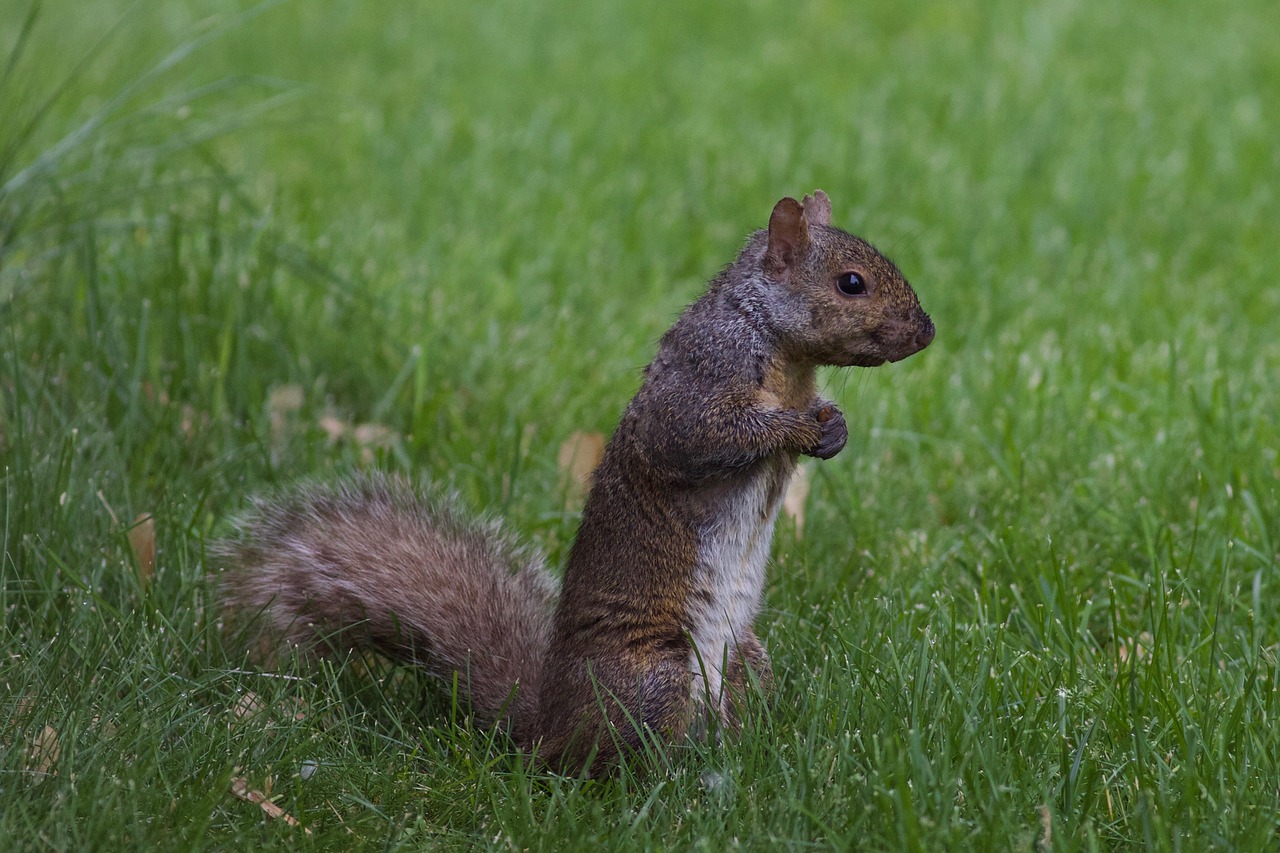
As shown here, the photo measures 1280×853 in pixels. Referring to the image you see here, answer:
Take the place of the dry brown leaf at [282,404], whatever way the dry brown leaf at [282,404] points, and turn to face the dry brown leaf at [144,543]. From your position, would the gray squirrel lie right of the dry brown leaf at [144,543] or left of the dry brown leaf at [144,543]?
left

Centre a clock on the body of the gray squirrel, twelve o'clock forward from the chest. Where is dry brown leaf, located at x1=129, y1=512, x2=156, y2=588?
The dry brown leaf is roughly at 7 o'clock from the gray squirrel.

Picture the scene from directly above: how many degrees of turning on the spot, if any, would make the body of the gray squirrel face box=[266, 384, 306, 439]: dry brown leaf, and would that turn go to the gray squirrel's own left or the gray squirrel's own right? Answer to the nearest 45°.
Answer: approximately 135° to the gray squirrel's own left

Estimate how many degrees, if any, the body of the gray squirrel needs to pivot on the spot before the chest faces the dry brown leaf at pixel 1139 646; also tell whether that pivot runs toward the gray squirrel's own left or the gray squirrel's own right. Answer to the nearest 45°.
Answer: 0° — it already faces it

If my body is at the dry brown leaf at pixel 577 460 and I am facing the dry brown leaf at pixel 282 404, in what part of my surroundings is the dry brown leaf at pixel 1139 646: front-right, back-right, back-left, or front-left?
back-left

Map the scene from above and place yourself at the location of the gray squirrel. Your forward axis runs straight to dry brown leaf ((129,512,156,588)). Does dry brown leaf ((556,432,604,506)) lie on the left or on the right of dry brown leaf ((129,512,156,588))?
right

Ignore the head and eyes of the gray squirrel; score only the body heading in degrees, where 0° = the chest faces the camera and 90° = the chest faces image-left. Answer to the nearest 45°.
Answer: approximately 270°

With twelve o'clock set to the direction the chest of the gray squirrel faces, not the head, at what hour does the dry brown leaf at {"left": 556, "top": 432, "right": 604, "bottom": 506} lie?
The dry brown leaf is roughly at 9 o'clock from the gray squirrel.

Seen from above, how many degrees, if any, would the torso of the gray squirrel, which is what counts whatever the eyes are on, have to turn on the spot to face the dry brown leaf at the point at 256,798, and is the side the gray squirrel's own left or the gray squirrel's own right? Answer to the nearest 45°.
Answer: approximately 135° to the gray squirrel's own right
